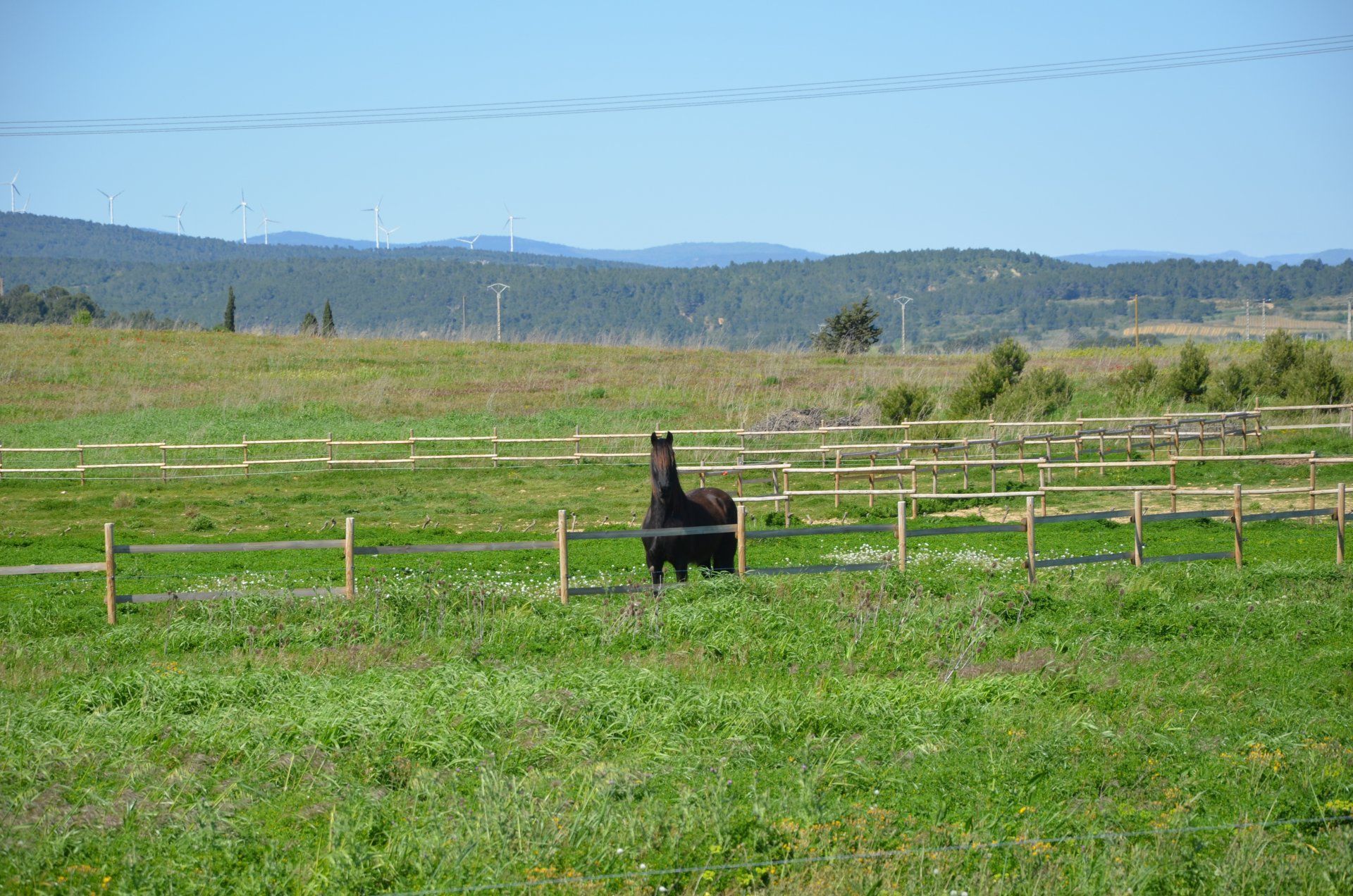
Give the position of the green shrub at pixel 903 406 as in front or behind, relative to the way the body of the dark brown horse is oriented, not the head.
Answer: behind

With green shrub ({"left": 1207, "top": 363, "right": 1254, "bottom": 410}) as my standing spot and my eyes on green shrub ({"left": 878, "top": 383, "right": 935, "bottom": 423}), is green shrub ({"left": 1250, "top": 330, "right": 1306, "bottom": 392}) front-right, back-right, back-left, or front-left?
back-right

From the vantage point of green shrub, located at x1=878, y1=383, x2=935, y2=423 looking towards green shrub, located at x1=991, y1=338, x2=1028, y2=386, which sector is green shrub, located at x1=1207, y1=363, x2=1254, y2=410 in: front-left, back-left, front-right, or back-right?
front-right

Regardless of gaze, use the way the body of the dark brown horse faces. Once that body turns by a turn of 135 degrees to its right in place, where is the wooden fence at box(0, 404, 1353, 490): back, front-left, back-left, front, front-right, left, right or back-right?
front

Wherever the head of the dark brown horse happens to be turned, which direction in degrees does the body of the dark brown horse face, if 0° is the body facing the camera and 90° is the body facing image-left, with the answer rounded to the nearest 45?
approximately 45°

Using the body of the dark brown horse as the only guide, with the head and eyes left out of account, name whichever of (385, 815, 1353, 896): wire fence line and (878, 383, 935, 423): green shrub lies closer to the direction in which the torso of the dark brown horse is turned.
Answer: the wire fence line

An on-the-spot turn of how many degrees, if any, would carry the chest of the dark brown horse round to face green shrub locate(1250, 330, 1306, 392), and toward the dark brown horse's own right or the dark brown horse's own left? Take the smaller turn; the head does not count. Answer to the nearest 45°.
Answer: approximately 180°

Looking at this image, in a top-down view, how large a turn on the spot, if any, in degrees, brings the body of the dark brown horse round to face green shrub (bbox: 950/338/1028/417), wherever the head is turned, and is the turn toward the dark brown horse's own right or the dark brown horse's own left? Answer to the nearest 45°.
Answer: approximately 135° to the dark brown horse's own right

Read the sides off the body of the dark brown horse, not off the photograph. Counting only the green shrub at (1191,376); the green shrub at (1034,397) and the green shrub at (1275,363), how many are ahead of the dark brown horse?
0

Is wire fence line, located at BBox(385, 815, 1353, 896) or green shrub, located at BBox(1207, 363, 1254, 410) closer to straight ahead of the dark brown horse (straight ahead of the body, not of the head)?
the wire fence line

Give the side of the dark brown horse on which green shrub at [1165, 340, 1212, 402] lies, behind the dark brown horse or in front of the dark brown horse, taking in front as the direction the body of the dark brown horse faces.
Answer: behind

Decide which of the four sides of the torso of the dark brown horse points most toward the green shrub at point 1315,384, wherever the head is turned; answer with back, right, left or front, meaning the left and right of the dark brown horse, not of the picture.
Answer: back

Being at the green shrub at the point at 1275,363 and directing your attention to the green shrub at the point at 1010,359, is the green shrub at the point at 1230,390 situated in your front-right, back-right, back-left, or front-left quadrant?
front-left

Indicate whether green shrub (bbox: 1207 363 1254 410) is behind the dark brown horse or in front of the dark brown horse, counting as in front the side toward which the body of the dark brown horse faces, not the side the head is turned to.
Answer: behind
